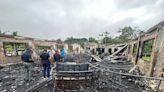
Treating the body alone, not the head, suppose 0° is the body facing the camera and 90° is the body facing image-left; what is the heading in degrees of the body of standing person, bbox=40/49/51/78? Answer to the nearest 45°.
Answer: approximately 180°
